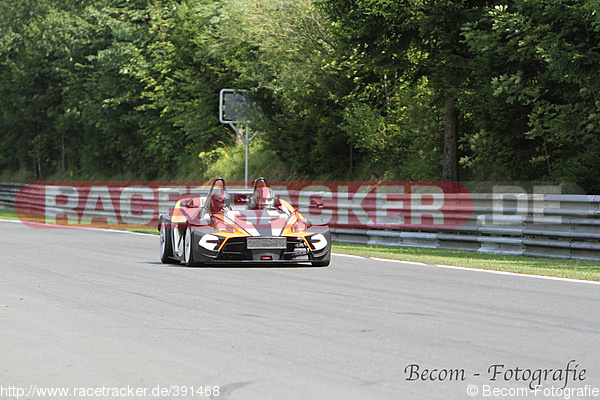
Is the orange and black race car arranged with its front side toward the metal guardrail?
no

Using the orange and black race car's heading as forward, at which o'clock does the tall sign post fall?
The tall sign post is roughly at 6 o'clock from the orange and black race car.

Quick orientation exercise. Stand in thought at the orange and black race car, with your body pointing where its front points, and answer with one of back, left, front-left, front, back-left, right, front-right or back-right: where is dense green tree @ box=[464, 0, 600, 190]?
back-left

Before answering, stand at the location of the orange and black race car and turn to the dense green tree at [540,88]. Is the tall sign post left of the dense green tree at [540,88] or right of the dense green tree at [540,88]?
left

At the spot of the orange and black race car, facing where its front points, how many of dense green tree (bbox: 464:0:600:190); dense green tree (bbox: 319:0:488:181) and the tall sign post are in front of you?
0

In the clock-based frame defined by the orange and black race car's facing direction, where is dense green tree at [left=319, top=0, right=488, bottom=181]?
The dense green tree is roughly at 7 o'clock from the orange and black race car.

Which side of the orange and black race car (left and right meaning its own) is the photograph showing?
front
